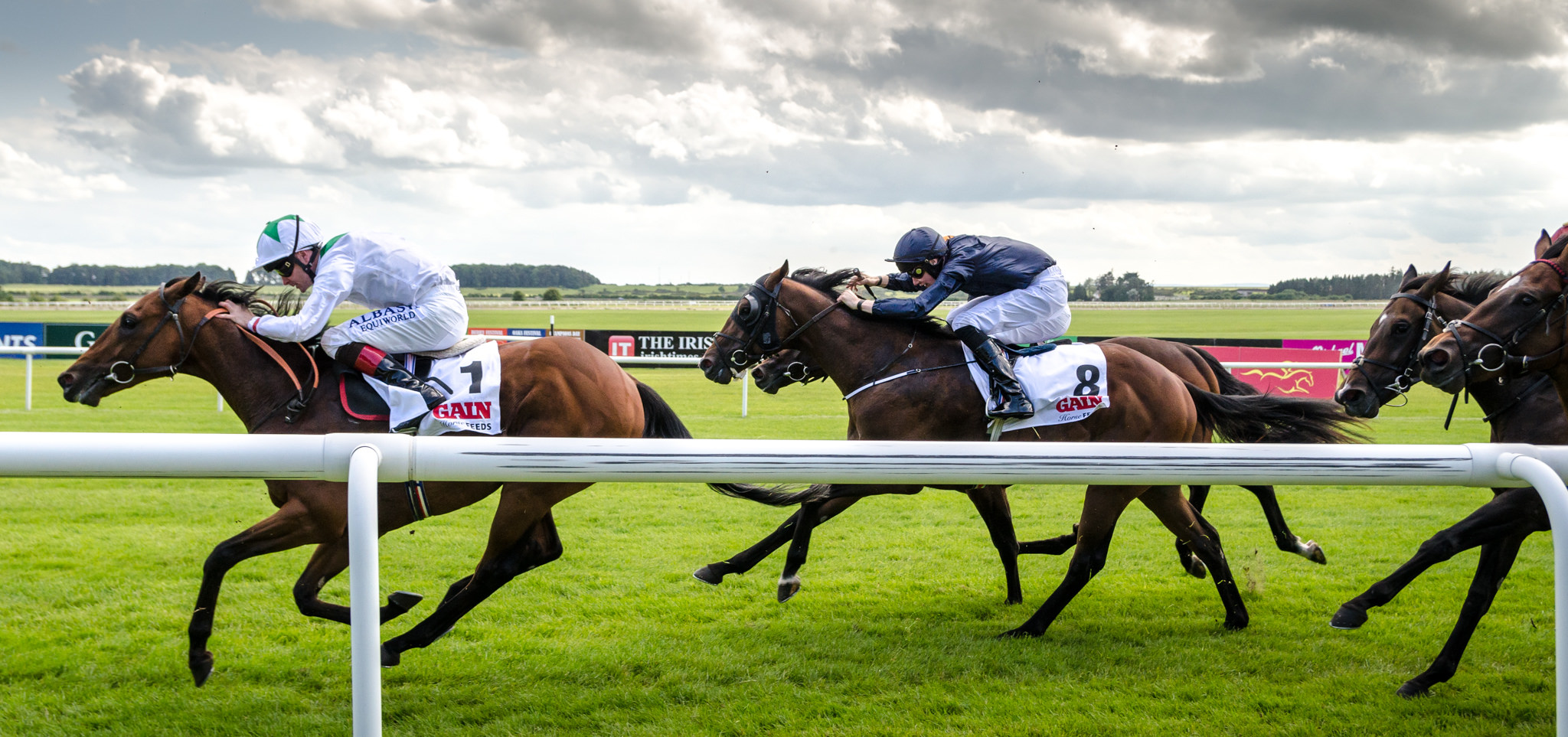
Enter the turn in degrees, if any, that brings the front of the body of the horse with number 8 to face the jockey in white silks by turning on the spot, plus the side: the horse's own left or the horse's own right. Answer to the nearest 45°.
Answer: approximately 45° to the horse's own left

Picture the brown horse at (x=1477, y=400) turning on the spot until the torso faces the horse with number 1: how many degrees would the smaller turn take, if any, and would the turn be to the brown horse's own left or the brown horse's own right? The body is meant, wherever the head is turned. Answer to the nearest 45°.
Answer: approximately 45° to the brown horse's own left

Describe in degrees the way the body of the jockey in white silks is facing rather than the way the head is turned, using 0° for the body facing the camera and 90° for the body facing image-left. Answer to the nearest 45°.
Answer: approximately 90°

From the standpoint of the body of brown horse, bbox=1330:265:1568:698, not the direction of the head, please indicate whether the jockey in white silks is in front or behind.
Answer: in front

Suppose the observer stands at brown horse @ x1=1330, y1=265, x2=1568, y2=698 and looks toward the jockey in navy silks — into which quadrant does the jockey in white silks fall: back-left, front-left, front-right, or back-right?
front-left

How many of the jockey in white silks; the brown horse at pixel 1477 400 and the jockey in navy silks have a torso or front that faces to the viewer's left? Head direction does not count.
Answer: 3

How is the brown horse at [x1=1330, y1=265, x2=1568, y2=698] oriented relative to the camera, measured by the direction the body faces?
to the viewer's left

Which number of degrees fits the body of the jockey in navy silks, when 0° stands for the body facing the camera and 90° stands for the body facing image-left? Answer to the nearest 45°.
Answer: approximately 90°

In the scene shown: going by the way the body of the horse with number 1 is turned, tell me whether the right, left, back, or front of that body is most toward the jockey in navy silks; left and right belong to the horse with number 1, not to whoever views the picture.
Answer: back

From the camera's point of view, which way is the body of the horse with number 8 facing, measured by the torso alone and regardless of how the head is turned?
to the viewer's left

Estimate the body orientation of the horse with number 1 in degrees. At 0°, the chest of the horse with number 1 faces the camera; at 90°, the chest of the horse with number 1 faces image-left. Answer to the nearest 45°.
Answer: approximately 90°

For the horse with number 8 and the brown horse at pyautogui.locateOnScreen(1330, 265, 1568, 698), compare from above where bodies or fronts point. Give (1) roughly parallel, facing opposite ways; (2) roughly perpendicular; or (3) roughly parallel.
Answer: roughly parallel

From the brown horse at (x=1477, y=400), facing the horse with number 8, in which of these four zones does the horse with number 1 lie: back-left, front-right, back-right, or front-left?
front-left

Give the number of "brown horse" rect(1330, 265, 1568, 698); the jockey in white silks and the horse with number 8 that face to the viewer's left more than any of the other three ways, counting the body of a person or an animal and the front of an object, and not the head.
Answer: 3

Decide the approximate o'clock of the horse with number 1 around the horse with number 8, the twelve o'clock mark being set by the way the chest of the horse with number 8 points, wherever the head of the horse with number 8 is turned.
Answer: The horse with number 1 is roughly at 11 o'clock from the horse with number 8.

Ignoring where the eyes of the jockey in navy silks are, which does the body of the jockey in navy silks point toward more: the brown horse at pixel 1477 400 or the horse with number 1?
the horse with number 1

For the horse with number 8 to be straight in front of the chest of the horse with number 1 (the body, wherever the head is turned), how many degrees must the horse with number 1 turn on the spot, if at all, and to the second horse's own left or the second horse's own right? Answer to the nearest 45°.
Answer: approximately 180°

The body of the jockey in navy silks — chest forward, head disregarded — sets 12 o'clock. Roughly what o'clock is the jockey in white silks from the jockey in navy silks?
The jockey in white silks is roughly at 11 o'clock from the jockey in navy silks.
